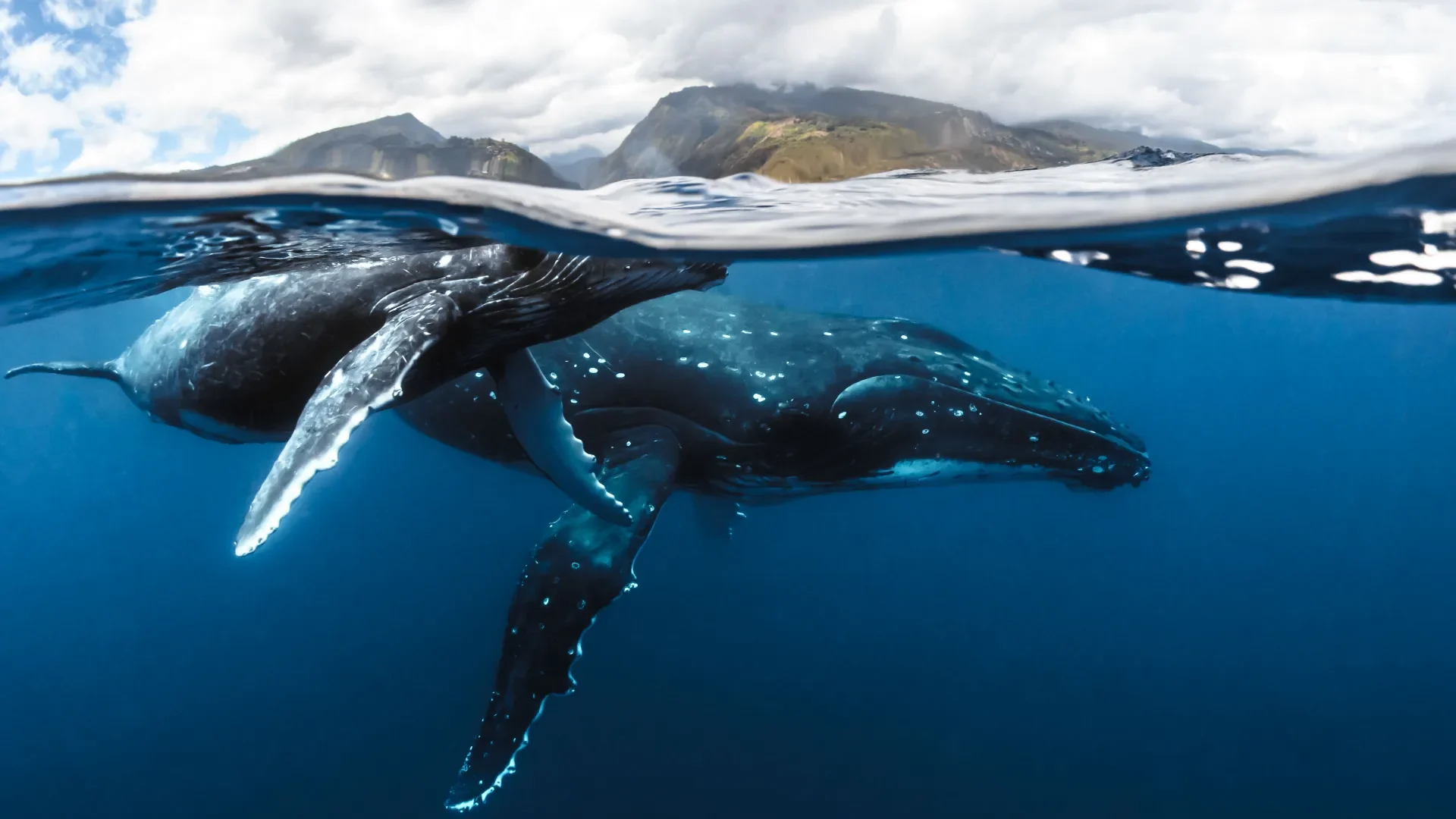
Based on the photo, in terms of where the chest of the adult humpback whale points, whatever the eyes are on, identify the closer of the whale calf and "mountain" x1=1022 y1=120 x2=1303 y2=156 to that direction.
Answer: the mountain

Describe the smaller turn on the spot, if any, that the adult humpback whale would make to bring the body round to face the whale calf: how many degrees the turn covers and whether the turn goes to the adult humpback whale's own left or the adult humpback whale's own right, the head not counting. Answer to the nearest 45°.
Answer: approximately 135° to the adult humpback whale's own right

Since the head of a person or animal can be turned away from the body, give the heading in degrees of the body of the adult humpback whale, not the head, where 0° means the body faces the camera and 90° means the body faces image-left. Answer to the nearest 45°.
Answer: approximately 270°
